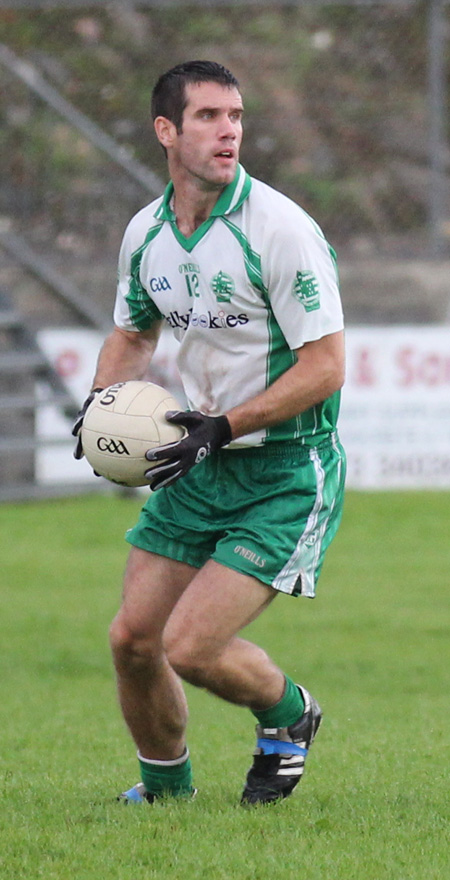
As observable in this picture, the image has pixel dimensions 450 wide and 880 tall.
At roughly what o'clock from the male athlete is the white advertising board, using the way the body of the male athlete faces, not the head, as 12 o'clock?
The white advertising board is roughly at 5 o'clock from the male athlete.

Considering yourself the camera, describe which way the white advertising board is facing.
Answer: facing the viewer

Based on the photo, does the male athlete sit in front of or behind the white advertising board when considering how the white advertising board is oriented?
in front

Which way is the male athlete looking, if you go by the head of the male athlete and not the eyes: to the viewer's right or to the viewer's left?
to the viewer's right

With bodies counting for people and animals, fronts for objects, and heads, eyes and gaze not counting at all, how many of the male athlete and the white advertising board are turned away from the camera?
0

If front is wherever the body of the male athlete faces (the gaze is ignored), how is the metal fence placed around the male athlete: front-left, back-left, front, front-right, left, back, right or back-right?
back-right
